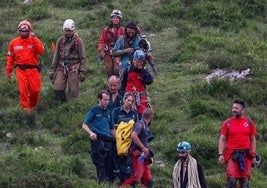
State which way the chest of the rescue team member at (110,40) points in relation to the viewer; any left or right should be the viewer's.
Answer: facing the viewer

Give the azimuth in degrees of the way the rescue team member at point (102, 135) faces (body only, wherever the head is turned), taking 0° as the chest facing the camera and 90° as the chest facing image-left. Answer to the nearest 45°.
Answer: approximately 315°

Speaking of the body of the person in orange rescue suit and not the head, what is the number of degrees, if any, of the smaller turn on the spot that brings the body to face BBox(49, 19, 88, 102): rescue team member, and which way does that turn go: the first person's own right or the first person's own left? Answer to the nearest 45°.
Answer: approximately 90° to the first person's own left

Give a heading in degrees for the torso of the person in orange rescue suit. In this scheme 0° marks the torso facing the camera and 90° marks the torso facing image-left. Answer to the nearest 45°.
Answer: approximately 0°

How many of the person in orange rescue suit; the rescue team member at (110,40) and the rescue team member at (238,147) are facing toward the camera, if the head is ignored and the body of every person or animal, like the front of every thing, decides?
3

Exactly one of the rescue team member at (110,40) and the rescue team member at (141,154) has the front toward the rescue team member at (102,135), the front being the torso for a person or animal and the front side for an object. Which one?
the rescue team member at (110,40)

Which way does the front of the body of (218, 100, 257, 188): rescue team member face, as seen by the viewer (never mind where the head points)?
toward the camera

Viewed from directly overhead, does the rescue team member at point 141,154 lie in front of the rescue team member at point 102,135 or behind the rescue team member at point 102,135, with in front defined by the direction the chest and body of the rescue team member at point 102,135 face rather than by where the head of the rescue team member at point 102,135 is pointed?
in front

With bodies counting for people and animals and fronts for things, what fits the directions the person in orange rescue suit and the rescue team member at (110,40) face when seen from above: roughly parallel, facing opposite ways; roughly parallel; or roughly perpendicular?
roughly parallel
